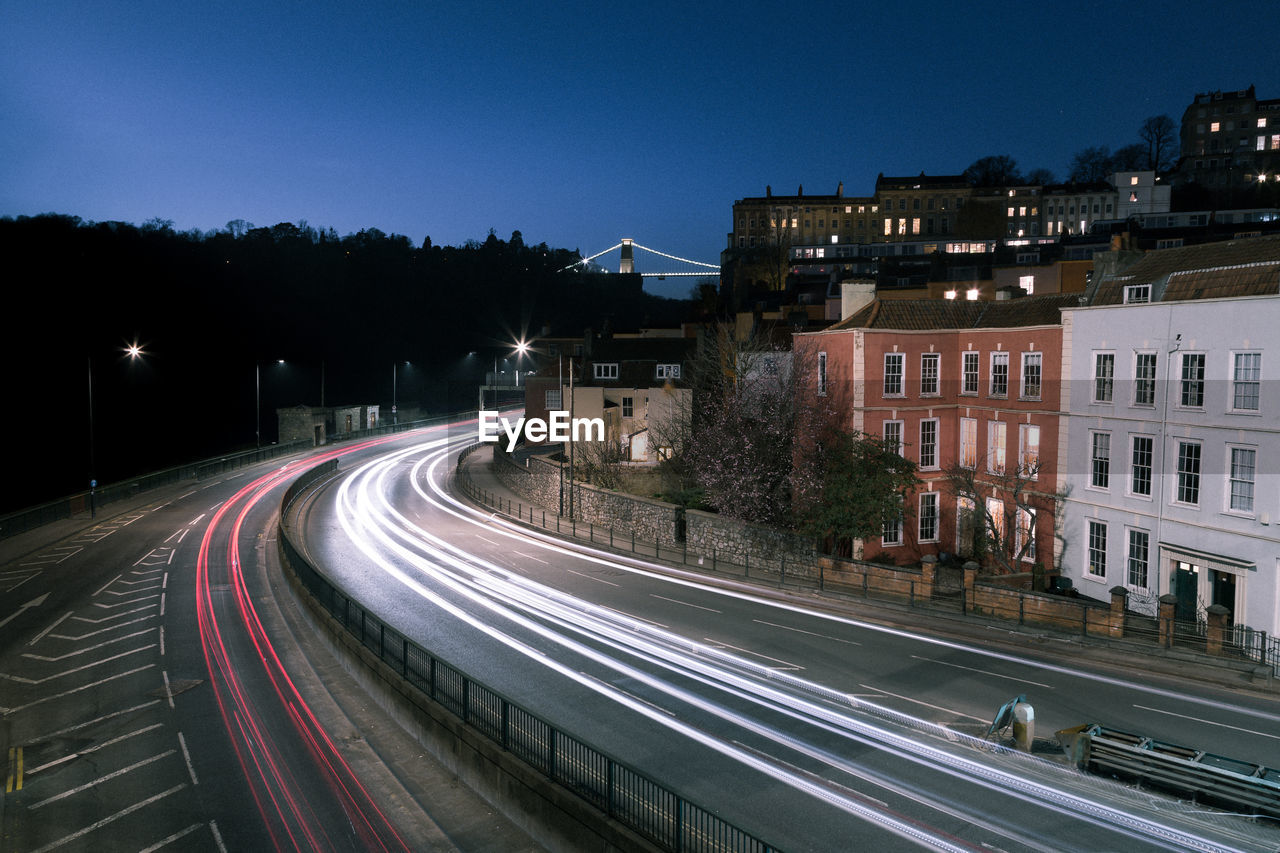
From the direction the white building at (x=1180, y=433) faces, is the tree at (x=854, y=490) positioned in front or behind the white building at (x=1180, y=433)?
in front

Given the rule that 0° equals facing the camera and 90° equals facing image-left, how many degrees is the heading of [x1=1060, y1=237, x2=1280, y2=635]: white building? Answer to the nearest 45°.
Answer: approximately 45°

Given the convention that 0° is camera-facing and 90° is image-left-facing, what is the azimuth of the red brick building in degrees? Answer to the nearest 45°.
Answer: approximately 0°

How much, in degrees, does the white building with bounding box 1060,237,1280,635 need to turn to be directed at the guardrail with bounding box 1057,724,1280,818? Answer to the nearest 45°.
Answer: approximately 45° to its left

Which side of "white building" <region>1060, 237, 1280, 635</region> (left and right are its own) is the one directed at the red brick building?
right
